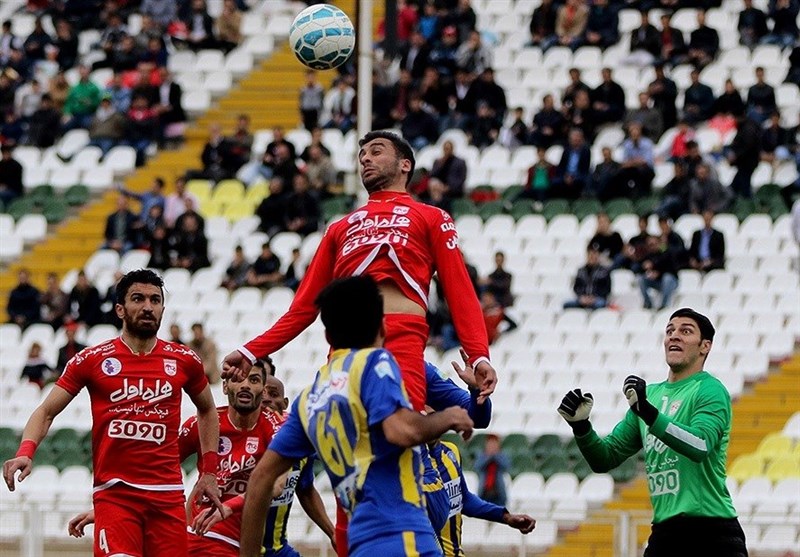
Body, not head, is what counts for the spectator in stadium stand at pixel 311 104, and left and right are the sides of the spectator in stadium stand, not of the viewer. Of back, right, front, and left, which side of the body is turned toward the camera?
front

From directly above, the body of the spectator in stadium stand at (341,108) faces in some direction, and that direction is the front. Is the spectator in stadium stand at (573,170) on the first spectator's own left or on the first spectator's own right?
on the first spectator's own left

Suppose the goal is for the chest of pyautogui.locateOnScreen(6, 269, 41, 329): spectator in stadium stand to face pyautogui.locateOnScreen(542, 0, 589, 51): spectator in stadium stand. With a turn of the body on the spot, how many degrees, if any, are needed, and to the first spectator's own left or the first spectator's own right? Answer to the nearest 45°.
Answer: approximately 90° to the first spectator's own left

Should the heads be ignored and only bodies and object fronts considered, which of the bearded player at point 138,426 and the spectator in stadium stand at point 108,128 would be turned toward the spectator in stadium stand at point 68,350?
the spectator in stadium stand at point 108,128

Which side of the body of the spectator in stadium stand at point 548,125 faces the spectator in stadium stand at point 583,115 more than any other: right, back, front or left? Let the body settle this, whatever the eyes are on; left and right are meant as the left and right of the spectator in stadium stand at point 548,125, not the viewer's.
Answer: left

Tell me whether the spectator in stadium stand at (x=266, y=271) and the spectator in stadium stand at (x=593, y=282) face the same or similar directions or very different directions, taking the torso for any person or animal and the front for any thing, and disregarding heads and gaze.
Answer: same or similar directions

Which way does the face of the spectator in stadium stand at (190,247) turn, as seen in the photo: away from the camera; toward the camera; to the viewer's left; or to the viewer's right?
toward the camera

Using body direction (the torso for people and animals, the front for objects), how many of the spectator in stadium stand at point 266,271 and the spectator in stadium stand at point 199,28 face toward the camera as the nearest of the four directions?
2

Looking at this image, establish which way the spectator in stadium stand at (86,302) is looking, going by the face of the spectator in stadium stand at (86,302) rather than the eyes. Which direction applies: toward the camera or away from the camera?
toward the camera

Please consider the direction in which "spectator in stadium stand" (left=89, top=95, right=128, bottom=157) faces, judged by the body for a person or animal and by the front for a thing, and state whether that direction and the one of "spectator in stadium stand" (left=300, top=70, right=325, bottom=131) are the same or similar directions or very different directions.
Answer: same or similar directions

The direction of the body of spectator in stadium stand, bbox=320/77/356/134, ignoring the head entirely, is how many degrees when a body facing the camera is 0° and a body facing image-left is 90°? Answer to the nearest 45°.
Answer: approximately 0°

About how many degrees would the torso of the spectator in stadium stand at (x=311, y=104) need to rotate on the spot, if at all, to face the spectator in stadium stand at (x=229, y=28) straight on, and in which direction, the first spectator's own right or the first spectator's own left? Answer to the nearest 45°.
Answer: approximately 135° to the first spectator's own right

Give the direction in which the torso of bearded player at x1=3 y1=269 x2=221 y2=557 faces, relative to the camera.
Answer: toward the camera
